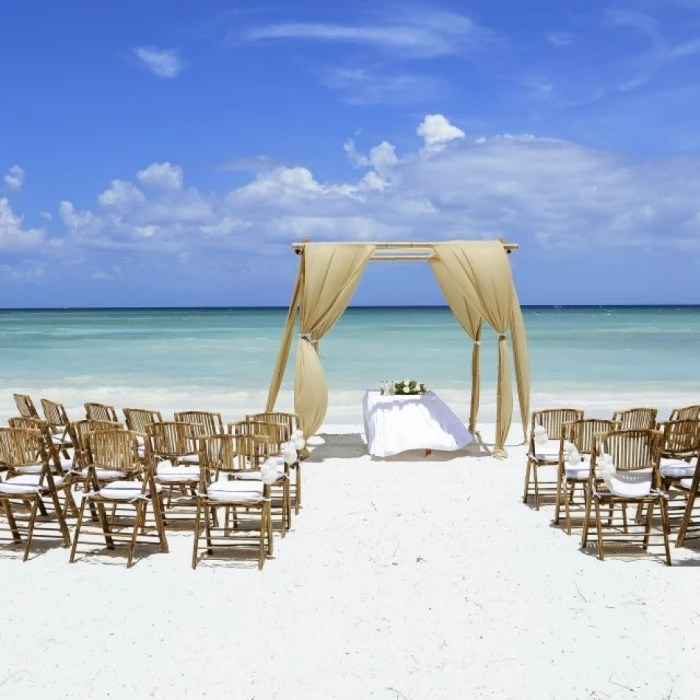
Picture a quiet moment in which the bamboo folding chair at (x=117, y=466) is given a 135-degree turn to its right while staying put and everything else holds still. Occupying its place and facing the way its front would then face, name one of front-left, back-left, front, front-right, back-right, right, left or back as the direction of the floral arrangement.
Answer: back-left

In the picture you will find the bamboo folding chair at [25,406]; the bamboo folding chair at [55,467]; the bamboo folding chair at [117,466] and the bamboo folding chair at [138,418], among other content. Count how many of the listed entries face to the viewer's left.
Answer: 0

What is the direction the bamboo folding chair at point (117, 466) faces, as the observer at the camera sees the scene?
facing away from the viewer and to the right of the viewer

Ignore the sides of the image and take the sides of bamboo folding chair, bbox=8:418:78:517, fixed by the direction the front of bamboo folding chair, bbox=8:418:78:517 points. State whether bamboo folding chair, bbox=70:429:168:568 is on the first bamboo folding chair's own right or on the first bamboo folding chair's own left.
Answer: on the first bamboo folding chair's own right

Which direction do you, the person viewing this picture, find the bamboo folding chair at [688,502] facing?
facing away from the viewer and to the left of the viewer

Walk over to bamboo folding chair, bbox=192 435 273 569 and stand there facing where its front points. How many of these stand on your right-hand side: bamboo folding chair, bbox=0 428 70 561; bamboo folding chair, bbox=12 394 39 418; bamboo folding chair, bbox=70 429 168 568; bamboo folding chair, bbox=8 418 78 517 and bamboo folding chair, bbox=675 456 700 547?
1

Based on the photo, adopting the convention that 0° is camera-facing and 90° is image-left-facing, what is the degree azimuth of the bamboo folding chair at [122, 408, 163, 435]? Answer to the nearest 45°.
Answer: approximately 225°

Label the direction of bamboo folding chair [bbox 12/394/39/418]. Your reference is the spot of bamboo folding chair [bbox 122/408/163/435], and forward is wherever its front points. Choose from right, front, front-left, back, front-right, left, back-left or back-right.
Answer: left

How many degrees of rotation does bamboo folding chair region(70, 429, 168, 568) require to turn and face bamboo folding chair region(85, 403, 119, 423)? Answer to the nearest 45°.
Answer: approximately 45° to its left

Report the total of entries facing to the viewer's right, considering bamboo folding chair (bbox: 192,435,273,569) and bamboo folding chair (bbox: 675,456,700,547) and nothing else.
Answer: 0

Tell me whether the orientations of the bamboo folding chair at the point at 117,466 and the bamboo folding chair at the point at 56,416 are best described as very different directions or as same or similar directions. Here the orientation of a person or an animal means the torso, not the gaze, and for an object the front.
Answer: same or similar directions

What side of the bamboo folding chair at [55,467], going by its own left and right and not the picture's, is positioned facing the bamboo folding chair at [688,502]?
right

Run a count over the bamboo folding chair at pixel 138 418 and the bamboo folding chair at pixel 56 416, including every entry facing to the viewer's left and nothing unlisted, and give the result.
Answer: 0

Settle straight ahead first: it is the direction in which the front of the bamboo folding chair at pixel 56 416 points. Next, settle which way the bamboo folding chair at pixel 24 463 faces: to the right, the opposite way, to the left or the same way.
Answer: the same way

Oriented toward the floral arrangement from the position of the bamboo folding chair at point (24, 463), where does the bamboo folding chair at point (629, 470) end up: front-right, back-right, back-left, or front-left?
front-right

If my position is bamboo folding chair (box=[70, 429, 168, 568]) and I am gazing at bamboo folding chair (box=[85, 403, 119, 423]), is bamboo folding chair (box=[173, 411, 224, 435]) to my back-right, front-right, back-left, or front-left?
front-right

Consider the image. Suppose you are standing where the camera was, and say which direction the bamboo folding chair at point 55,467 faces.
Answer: facing away from the viewer and to the right of the viewer

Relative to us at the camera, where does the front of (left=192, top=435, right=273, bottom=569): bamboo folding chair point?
facing away from the viewer

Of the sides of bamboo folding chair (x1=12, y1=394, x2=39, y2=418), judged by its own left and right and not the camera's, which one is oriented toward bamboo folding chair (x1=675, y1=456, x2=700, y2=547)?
right

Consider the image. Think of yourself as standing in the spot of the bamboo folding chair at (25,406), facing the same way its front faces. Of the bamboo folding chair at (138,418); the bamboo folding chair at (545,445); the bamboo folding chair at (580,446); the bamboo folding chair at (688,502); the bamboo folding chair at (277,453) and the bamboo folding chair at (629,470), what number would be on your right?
6
